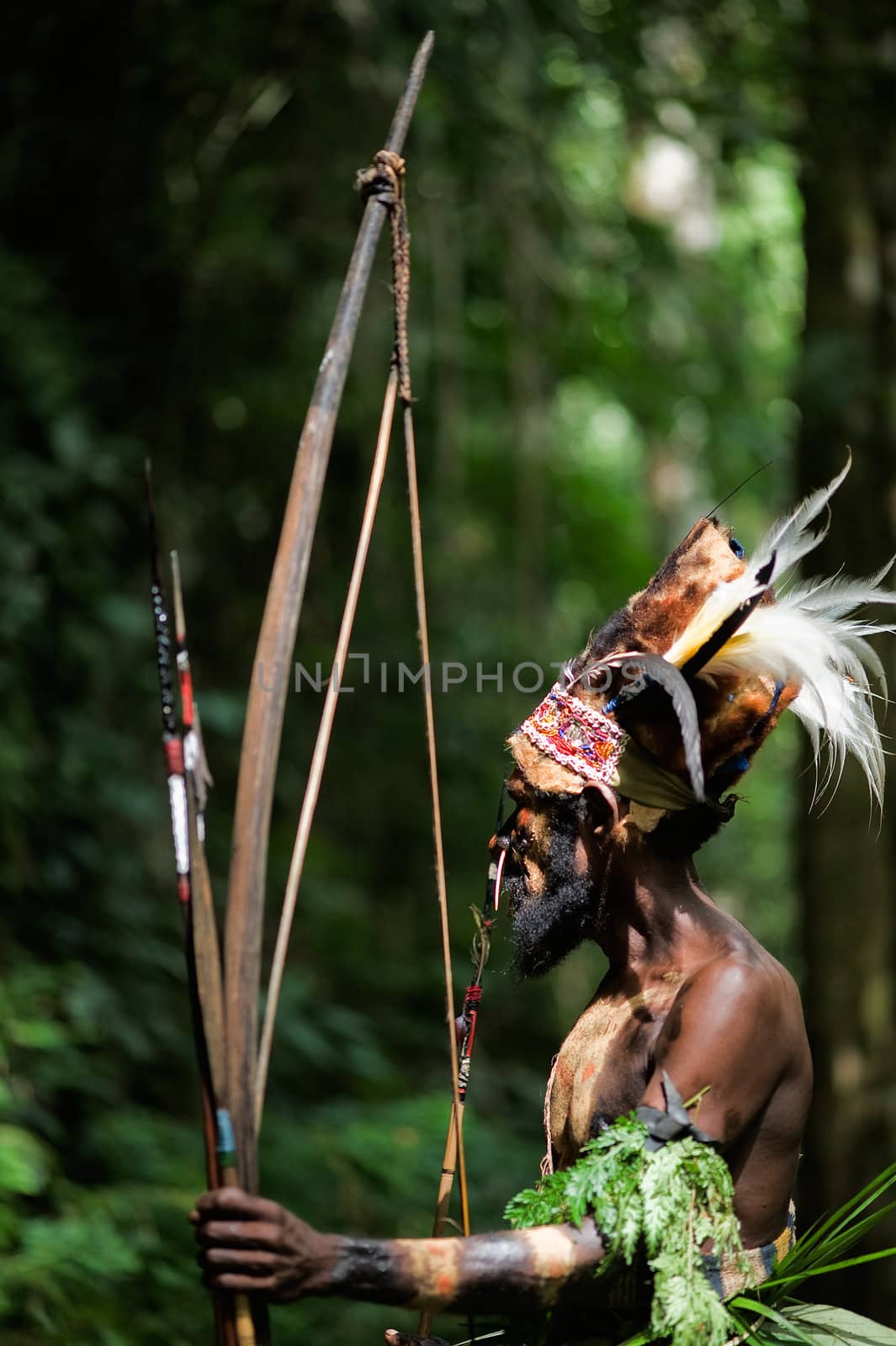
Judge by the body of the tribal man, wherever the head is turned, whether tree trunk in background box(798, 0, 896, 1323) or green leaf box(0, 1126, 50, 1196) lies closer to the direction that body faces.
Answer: the green leaf

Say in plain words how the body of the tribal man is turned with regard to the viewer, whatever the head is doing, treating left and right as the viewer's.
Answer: facing to the left of the viewer

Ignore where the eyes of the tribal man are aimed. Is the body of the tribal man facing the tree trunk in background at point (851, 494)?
no

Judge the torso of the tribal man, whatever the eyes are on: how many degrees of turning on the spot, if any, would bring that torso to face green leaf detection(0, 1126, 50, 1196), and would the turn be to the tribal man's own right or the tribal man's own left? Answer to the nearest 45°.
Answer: approximately 45° to the tribal man's own right

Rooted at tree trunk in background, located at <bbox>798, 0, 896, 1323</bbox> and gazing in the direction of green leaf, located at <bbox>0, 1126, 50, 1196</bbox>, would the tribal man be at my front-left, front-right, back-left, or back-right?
front-left

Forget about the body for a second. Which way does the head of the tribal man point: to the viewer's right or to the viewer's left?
to the viewer's left
